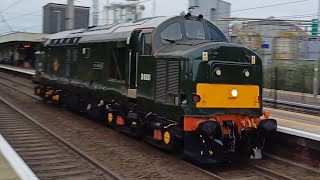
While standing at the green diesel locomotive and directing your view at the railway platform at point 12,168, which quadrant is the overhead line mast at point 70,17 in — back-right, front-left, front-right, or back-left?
back-right

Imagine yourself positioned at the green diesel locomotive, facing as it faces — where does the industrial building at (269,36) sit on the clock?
The industrial building is roughly at 8 o'clock from the green diesel locomotive.

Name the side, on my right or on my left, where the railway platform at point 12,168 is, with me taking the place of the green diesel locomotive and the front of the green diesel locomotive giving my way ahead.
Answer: on my right

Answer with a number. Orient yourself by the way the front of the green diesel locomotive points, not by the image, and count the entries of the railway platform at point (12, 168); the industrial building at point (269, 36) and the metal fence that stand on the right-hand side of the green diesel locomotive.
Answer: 1

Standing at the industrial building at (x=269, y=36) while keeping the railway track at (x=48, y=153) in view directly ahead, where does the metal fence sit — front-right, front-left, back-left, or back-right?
front-left

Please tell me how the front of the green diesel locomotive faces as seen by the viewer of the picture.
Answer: facing the viewer and to the right of the viewer

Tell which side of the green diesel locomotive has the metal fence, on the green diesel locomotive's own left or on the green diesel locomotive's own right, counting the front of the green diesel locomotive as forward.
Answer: on the green diesel locomotive's own left

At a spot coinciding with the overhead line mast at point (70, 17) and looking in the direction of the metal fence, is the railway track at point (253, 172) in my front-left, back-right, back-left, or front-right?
front-right
